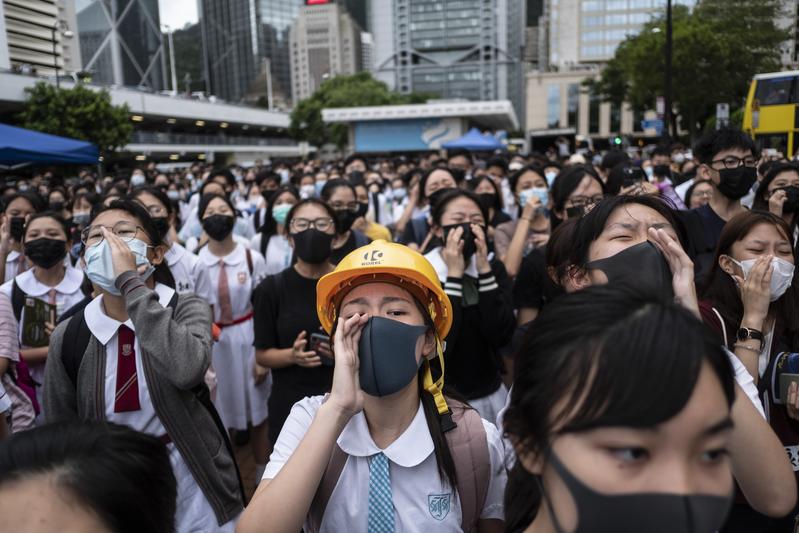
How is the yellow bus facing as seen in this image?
to the viewer's left

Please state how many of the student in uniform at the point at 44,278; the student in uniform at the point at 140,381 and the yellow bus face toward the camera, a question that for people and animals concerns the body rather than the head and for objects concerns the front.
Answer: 2

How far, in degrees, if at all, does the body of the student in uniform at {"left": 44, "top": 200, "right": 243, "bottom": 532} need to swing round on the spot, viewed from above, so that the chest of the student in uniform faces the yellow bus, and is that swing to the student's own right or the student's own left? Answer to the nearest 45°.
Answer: approximately 135° to the student's own left

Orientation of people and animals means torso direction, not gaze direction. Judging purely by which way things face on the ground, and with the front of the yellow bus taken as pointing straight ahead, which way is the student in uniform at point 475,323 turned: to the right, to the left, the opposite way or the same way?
to the left

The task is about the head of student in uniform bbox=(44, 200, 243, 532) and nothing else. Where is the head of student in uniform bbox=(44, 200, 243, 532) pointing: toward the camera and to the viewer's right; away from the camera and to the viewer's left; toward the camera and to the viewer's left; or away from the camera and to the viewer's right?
toward the camera and to the viewer's right

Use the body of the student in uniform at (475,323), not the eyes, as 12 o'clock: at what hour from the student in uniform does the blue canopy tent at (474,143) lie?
The blue canopy tent is roughly at 6 o'clock from the student in uniform.

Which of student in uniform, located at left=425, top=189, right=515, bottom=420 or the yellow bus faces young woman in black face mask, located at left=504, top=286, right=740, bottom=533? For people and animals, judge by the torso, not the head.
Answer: student in uniform, located at left=425, top=189, right=515, bottom=420

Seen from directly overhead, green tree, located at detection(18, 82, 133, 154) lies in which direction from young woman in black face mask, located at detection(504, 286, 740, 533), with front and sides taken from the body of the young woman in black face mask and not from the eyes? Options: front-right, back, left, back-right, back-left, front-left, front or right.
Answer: back
